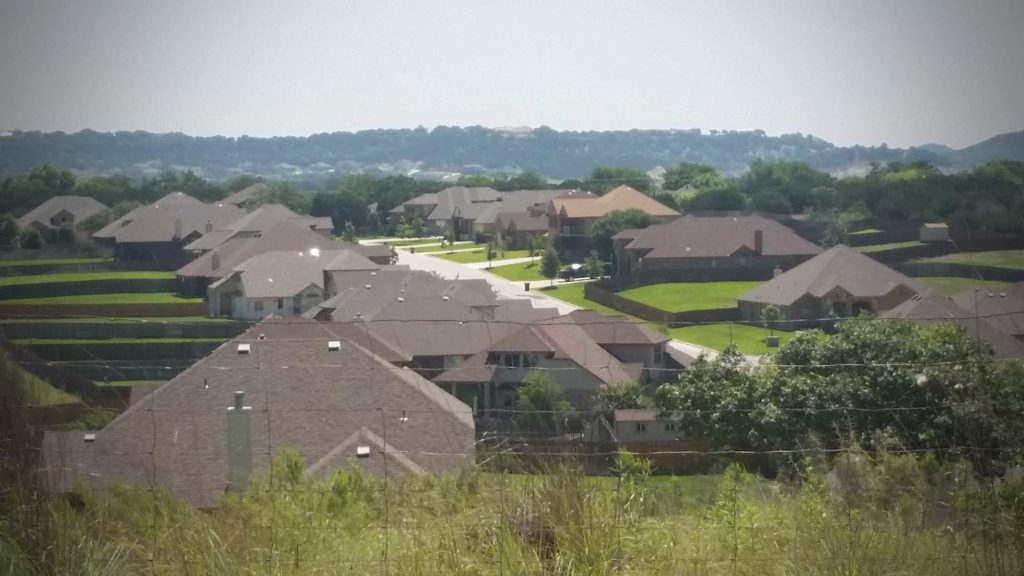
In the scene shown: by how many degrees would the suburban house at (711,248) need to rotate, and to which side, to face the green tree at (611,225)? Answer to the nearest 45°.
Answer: approximately 45° to its right

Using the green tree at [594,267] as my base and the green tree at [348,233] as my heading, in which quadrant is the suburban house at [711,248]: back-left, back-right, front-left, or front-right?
back-right

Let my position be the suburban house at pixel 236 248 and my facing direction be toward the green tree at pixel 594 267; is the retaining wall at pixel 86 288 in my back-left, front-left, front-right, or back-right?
back-right

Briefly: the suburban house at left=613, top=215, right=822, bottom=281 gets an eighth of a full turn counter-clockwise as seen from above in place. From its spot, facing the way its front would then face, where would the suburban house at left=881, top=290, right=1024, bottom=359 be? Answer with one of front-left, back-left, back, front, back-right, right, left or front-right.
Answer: front-left

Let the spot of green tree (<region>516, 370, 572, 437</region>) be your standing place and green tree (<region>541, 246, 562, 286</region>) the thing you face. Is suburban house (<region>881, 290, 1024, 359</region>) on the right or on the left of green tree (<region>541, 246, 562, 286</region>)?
right

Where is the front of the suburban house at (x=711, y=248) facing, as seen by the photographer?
facing to the left of the viewer
